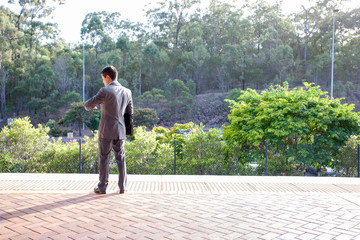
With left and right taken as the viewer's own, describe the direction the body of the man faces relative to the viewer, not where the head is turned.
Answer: facing away from the viewer and to the left of the viewer

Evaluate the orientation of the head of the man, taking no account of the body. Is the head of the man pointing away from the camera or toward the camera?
away from the camera

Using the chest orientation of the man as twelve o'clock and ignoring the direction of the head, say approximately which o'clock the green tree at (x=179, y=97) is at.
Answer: The green tree is roughly at 2 o'clock from the man.

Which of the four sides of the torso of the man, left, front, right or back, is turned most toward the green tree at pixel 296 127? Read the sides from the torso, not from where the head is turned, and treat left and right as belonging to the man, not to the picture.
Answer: right
